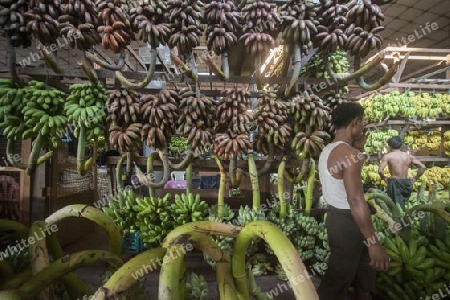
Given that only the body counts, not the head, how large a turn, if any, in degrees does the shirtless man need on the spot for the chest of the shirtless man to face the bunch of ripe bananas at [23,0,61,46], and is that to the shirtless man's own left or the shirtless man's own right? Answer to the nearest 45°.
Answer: approximately 180°

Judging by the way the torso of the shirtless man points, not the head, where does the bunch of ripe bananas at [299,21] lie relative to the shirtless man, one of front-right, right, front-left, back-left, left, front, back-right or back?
back

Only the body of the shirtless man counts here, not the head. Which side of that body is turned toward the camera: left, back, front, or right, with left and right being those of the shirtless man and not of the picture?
back

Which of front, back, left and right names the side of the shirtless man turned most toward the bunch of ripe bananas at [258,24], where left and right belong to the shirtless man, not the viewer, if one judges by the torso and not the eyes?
back

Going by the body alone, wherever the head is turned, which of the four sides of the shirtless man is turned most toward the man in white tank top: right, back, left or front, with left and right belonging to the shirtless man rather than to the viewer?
back

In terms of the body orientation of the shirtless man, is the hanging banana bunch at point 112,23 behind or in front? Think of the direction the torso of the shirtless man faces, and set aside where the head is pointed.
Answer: behind

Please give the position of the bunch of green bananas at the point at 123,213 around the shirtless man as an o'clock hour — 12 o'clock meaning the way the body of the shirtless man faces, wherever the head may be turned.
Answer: The bunch of green bananas is roughly at 7 o'clock from the shirtless man.

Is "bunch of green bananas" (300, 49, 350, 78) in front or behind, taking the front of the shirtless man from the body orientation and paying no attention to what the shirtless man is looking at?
behind

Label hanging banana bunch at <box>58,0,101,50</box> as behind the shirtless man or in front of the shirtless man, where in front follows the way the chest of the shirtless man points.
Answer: behind
